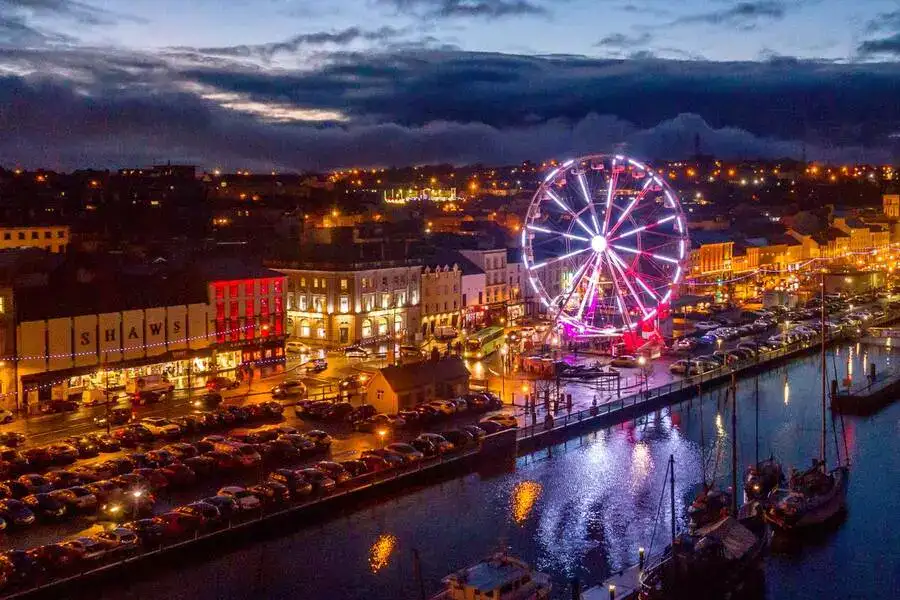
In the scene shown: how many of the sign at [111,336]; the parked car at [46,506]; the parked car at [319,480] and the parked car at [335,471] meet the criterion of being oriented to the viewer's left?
0

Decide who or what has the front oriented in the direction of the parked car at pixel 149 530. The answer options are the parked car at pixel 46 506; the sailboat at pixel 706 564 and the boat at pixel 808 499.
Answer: the parked car at pixel 46 506

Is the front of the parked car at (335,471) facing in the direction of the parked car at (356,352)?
no

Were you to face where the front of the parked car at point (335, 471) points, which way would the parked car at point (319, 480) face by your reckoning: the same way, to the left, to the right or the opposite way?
the same way

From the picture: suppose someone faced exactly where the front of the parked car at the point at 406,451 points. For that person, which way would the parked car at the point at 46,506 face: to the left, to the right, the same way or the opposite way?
the same way

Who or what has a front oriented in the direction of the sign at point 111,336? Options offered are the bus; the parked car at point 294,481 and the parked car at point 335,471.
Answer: the bus

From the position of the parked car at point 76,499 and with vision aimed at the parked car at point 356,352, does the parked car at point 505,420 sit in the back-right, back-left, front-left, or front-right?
front-right

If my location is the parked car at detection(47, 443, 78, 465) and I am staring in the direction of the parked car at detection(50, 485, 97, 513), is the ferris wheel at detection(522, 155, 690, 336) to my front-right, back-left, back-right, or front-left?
back-left

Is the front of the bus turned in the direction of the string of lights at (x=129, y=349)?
yes

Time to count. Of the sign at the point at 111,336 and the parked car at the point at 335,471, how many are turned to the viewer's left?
0

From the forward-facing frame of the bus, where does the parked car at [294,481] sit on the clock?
The parked car is roughly at 11 o'clock from the bus.
